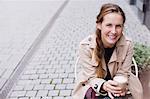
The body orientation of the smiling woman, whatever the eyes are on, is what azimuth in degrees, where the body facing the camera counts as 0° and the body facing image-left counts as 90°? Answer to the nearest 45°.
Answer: approximately 0°
